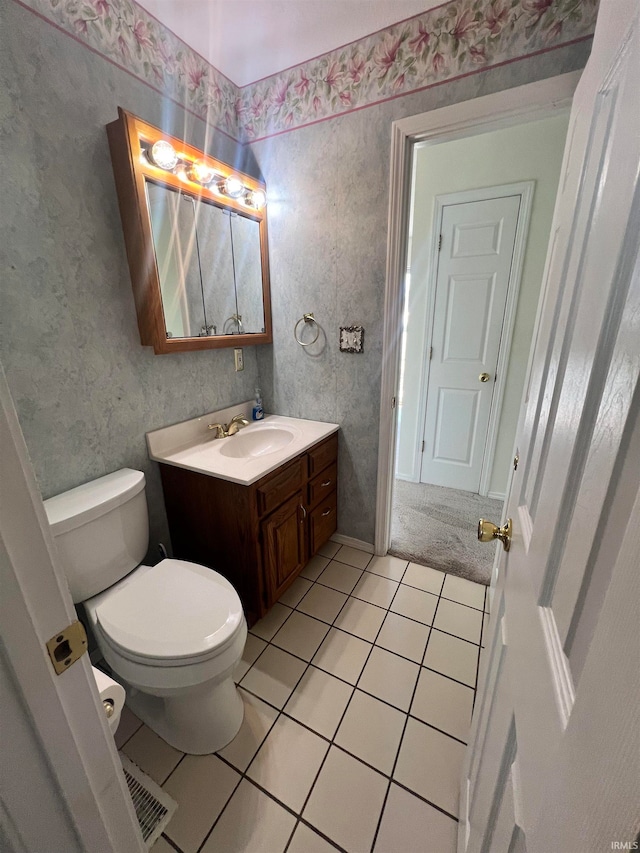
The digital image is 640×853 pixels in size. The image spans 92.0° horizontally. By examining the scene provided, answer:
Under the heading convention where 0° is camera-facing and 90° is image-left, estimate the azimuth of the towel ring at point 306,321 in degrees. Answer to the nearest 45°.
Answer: approximately 0°

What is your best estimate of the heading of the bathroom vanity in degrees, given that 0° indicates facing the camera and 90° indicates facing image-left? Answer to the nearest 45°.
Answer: approximately 315°

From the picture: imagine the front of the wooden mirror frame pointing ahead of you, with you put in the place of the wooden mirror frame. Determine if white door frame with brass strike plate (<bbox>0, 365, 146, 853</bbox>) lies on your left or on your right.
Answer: on your right

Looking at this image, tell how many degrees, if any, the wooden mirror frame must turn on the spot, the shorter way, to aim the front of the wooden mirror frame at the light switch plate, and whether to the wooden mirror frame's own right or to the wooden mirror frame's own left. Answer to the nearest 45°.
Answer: approximately 45° to the wooden mirror frame's own left

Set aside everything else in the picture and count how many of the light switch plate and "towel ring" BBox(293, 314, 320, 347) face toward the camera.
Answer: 2

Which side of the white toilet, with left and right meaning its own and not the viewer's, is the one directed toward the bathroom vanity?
left
